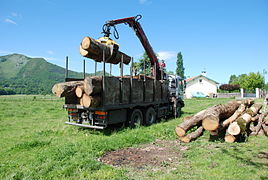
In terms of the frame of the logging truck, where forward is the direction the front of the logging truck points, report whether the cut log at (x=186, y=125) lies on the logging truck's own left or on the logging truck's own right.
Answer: on the logging truck's own right

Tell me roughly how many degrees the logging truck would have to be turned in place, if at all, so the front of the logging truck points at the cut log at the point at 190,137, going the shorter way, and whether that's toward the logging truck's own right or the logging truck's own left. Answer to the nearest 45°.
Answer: approximately 90° to the logging truck's own right

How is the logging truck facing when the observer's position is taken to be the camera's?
facing away from the viewer and to the right of the viewer

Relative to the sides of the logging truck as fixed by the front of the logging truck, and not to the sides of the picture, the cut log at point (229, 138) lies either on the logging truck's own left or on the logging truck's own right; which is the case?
on the logging truck's own right

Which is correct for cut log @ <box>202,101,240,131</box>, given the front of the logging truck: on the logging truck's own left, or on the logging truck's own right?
on the logging truck's own right
